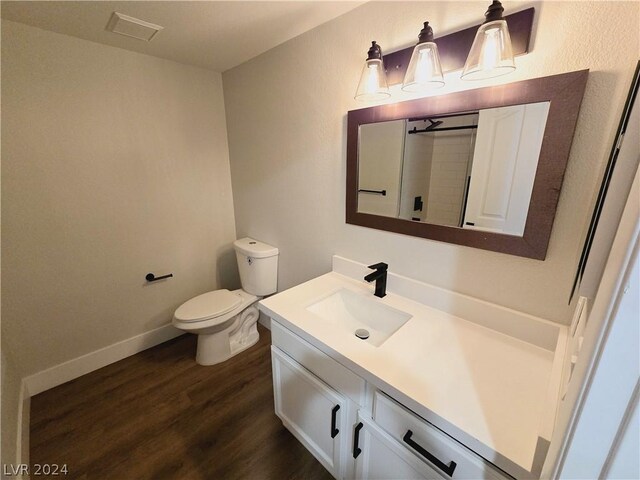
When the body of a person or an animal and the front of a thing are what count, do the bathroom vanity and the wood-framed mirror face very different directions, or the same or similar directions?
same or similar directions

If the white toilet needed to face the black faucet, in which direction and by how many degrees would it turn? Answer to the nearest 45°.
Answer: approximately 90° to its left

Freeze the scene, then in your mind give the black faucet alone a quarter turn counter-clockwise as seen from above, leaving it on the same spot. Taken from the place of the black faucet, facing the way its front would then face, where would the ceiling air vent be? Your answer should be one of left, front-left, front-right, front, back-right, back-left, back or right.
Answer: back-right

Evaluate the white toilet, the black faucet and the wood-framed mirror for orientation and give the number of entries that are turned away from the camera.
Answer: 0

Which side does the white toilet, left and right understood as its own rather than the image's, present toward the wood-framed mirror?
left

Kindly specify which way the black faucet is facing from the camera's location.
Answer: facing the viewer and to the left of the viewer
